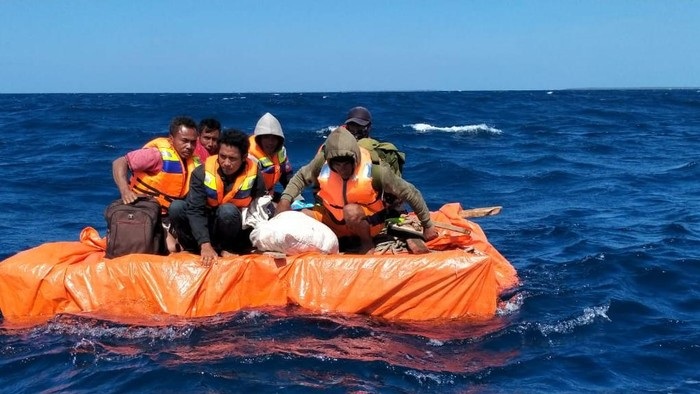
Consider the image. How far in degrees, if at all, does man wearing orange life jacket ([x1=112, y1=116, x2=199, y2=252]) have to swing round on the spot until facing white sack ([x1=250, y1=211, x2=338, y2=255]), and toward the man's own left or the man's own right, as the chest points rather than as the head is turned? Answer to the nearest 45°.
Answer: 0° — they already face it

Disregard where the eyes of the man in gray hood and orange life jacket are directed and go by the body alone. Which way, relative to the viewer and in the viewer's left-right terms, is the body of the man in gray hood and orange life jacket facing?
facing the viewer

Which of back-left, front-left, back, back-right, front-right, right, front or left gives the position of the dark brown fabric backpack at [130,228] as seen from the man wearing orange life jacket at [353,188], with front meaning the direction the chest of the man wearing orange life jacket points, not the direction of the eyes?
right

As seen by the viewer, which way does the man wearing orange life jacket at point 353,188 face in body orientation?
toward the camera

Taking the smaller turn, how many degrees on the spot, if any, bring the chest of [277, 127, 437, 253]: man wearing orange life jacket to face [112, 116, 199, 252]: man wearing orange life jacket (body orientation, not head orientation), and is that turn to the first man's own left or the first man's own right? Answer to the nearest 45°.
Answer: approximately 90° to the first man's own right

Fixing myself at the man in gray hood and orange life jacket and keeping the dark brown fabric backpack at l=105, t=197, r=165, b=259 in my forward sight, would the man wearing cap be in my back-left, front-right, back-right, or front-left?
back-left

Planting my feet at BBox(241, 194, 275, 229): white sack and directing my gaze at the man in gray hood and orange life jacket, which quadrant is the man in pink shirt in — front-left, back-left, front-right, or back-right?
front-left

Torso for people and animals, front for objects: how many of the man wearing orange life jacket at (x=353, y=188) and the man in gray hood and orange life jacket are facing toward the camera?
2

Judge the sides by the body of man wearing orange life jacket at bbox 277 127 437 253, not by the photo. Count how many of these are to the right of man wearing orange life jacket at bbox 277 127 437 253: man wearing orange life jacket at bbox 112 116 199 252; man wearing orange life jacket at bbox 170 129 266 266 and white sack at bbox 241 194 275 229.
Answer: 3

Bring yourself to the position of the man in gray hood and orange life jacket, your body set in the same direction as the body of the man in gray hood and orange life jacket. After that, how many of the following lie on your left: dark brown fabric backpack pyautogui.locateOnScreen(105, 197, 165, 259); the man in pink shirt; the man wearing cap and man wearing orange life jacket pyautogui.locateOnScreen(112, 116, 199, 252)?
1

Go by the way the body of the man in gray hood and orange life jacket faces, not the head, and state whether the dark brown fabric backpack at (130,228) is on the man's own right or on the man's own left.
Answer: on the man's own right

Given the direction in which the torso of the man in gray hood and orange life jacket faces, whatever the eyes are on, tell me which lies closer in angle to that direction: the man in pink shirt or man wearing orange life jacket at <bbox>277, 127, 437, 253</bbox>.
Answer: the man wearing orange life jacket

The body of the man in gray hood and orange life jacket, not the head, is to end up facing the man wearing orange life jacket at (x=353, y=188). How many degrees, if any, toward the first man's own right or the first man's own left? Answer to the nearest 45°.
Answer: approximately 45° to the first man's own left
